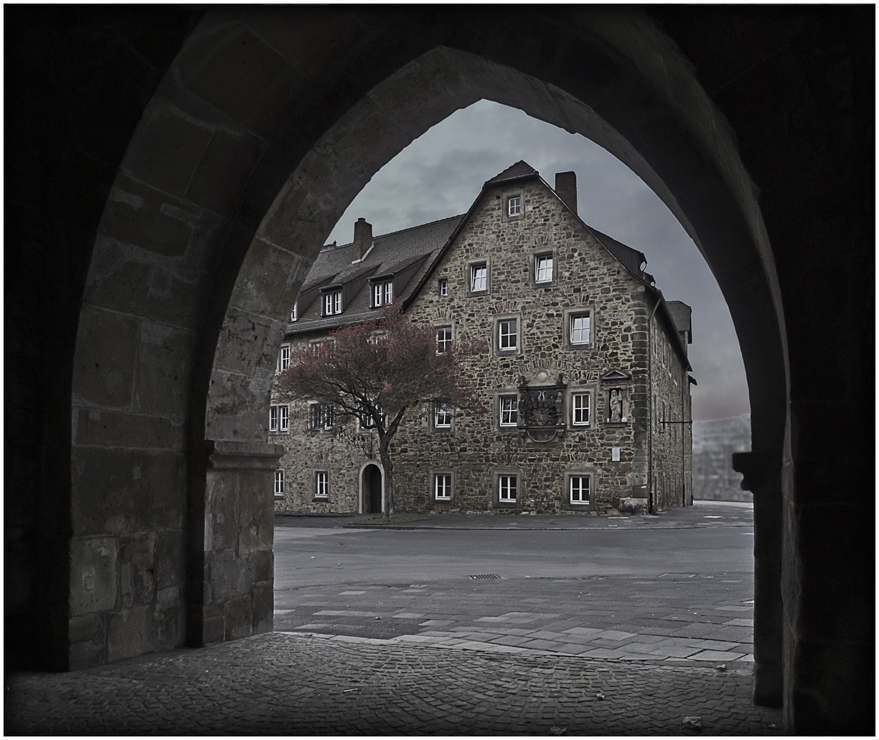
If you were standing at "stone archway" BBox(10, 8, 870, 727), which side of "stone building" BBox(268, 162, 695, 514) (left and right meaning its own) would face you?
front

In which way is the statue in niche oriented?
toward the camera

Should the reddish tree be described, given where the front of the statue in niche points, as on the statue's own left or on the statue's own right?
on the statue's own right

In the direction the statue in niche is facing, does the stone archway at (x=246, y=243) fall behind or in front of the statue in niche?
in front

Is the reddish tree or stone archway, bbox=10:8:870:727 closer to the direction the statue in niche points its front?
the stone archway

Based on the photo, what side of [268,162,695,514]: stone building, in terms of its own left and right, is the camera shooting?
front
